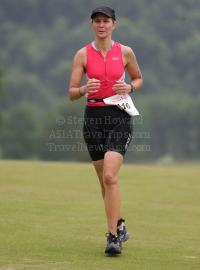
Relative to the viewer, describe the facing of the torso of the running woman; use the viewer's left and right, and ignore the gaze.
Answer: facing the viewer
